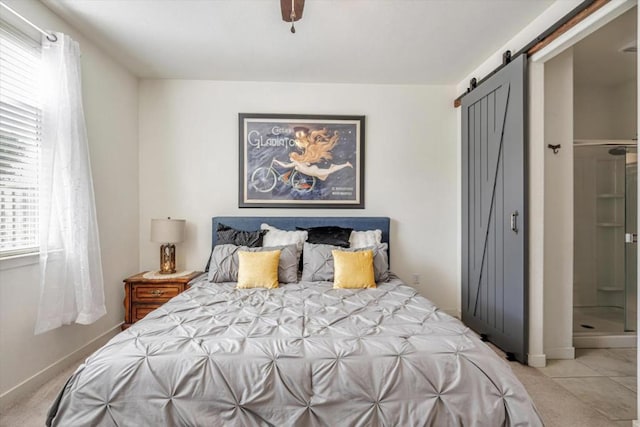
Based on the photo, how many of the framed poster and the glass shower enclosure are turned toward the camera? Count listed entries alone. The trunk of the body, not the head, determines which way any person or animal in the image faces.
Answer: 2

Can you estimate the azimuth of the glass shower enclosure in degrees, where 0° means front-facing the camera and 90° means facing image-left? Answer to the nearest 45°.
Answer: approximately 0°

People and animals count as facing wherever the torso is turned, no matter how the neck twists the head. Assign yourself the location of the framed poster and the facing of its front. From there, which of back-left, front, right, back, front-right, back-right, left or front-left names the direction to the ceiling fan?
front

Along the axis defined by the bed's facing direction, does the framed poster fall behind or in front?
behind

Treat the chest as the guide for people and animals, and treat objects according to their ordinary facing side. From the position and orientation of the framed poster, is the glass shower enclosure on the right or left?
on its left

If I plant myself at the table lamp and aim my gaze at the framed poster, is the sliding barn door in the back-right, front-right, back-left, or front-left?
front-right

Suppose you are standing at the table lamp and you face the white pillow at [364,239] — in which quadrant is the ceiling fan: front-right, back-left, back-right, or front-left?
front-right

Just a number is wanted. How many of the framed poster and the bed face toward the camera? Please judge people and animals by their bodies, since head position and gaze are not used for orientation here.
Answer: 2

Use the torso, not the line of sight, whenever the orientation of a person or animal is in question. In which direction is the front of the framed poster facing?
toward the camera

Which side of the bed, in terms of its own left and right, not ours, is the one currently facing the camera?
front

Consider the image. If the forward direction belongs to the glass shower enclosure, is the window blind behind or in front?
in front

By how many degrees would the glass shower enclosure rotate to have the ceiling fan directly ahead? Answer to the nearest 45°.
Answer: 0° — it already faces it

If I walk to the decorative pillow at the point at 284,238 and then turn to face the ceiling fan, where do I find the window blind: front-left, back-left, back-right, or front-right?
front-right
